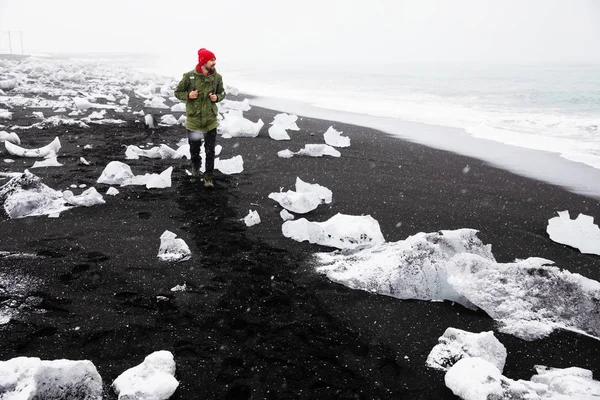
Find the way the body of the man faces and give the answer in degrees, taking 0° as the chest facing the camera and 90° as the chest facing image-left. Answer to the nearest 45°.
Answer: approximately 0°

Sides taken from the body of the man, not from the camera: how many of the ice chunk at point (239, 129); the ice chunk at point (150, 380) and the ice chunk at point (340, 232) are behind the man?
1

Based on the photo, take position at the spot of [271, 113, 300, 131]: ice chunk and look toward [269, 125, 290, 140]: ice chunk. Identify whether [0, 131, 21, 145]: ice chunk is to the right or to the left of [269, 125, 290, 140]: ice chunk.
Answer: right

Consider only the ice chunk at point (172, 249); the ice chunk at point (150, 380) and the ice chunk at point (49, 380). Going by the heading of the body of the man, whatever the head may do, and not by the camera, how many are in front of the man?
3

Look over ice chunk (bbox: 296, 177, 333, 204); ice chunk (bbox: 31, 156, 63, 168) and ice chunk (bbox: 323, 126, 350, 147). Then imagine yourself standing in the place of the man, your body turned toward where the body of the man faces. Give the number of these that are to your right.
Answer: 1

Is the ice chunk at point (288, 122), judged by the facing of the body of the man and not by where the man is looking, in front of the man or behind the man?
behind

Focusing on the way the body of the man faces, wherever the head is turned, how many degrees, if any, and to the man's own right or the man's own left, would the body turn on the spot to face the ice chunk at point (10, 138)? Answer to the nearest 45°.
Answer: approximately 135° to the man's own right

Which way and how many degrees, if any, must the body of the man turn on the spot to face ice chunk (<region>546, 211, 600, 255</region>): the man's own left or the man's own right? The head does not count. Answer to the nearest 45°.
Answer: approximately 45° to the man's own left

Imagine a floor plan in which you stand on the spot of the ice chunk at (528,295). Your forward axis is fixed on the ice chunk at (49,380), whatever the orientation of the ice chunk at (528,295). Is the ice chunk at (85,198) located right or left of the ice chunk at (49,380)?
right
